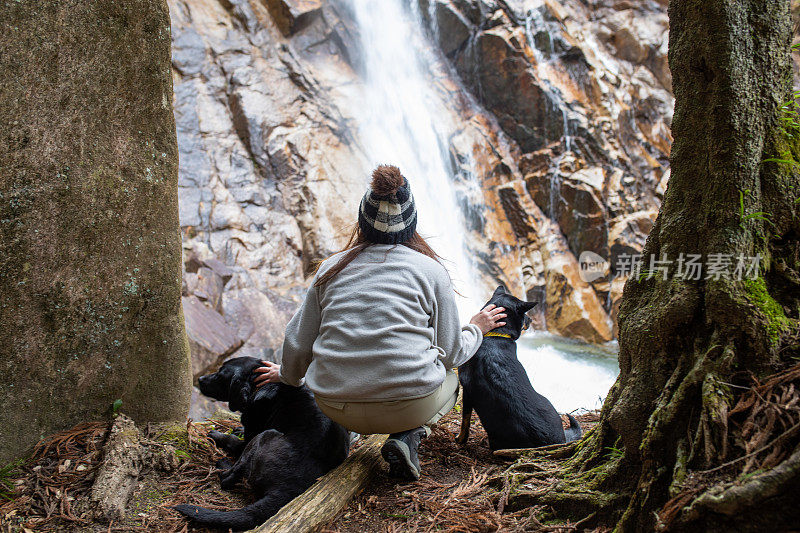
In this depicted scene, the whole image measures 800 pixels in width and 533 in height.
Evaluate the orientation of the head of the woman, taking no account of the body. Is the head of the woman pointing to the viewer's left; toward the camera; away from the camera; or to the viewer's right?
away from the camera

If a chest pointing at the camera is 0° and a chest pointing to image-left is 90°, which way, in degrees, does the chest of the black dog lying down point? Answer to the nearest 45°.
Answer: approximately 135°

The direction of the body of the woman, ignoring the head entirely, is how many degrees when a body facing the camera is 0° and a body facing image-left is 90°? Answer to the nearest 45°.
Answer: approximately 180°

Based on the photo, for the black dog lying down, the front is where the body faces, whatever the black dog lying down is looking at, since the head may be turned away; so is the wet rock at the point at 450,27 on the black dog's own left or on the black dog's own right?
on the black dog's own right

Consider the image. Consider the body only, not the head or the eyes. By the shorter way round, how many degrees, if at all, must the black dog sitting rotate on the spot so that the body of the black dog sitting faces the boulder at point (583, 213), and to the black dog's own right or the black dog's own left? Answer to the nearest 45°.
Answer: approximately 45° to the black dog's own right

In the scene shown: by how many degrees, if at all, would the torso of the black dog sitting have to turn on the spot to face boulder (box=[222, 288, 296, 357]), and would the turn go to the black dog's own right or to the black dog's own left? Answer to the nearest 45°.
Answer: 0° — it already faces it

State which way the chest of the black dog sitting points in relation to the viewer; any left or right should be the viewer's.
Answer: facing away from the viewer and to the left of the viewer

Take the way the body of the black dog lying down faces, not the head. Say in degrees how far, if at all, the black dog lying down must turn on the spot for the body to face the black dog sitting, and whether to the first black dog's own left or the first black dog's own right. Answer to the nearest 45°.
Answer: approximately 135° to the first black dog's own right
